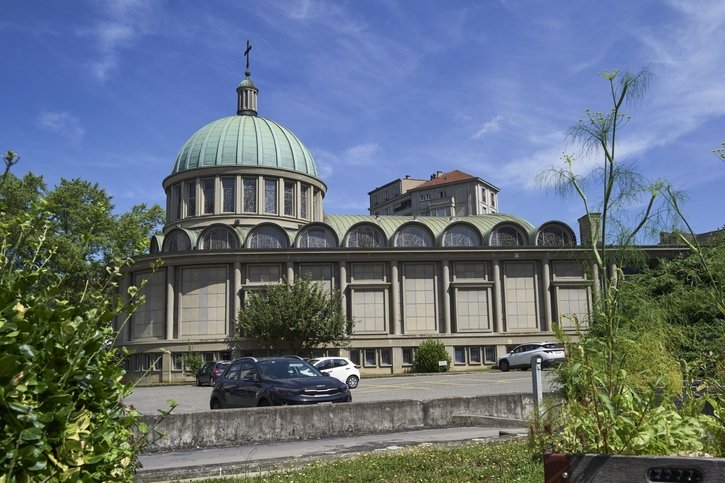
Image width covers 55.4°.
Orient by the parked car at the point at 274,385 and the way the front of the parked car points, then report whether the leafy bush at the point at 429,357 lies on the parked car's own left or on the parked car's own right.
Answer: on the parked car's own left

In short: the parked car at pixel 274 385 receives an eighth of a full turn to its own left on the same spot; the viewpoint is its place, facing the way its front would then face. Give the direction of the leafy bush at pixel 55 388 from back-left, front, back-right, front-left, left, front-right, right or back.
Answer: right
